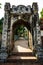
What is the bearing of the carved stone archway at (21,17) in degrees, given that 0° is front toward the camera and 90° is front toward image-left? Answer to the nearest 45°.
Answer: approximately 0°
